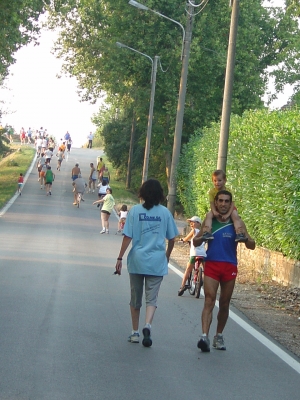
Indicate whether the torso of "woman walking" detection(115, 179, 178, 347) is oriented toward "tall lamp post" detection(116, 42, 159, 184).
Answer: yes

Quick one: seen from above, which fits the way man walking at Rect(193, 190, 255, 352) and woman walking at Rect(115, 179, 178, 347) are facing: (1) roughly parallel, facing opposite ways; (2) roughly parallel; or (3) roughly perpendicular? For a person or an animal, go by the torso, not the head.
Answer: roughly parallel, facing opposite ways

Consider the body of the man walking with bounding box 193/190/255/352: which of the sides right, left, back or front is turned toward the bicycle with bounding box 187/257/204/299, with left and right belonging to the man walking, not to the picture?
back

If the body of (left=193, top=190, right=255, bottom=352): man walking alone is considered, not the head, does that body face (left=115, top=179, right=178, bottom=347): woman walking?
no

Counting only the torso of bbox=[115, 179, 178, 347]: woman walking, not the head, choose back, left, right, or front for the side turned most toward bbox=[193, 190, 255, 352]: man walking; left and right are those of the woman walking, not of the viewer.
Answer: right

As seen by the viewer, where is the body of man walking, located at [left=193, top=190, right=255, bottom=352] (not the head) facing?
toward the camera

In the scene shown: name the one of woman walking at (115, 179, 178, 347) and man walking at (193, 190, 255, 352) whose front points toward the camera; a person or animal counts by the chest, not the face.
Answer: the man walking

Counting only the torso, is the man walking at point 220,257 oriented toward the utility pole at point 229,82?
no

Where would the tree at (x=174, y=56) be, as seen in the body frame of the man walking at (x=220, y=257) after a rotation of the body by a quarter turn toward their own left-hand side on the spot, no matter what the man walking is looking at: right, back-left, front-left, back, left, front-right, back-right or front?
left

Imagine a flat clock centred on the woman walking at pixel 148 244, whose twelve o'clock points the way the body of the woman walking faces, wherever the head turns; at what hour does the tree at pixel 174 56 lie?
The tree is roughly at 12 o'clock from the woman walking.

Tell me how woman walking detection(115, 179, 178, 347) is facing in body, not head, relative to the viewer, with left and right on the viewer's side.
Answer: facing away from the viewer

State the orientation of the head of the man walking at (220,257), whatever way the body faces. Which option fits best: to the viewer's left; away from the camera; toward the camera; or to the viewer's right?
toward the camera

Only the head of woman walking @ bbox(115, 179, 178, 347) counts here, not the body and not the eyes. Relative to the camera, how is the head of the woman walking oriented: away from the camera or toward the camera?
away from the camera

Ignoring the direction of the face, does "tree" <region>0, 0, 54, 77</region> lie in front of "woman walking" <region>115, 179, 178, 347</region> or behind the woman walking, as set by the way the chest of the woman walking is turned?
in front

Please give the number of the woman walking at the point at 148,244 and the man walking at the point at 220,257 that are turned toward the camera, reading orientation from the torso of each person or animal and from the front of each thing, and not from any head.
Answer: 1

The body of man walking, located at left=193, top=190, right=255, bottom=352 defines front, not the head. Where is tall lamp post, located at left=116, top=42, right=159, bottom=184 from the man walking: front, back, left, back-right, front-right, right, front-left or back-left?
back
